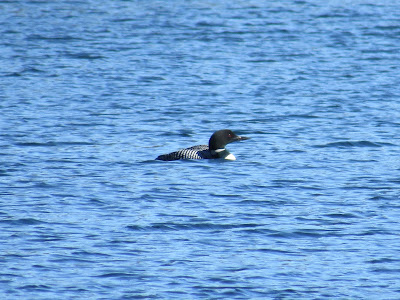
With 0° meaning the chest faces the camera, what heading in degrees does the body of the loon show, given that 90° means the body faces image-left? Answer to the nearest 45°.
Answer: approximately 270°
